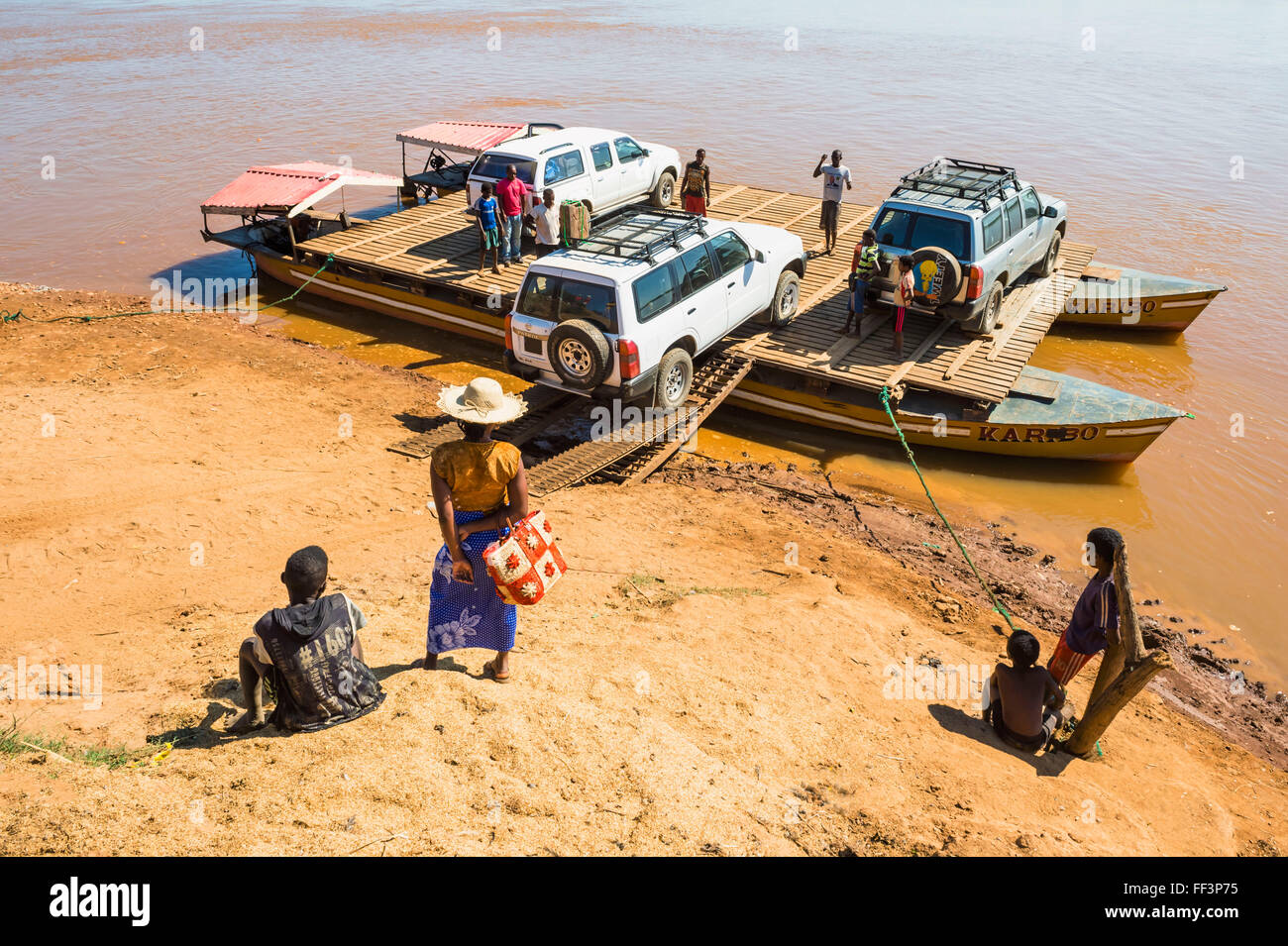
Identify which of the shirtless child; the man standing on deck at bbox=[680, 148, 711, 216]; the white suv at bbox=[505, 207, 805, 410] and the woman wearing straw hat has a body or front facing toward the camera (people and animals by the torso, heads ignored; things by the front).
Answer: the man standing on deck

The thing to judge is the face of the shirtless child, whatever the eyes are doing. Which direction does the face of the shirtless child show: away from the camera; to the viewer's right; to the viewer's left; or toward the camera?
away from the camera

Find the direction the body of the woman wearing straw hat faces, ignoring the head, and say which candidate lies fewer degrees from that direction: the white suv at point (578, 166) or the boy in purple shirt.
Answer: the white suv

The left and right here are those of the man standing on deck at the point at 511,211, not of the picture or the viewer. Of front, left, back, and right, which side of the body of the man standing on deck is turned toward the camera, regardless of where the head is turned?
front

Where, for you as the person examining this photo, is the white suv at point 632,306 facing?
facing away from the viewer and to the right of the viewer

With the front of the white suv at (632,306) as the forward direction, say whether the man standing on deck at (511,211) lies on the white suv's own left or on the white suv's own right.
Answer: on the white suv's own left

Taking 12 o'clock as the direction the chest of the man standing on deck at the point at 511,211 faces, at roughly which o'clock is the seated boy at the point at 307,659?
The seated boy is roughly at 12 o'clock from the man standing on deck.

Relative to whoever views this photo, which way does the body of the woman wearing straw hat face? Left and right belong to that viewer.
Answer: facing away from the viewer

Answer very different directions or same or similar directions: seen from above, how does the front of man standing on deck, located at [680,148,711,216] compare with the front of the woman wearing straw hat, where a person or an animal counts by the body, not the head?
very different directions

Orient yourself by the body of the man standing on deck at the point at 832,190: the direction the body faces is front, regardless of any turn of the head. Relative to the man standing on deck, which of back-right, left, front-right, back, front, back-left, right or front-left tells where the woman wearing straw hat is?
front

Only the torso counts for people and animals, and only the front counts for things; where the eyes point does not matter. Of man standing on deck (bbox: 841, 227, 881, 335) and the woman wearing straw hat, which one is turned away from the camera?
the woman wearing straw hat

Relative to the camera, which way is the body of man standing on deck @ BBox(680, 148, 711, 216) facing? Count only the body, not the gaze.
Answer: toward the camera

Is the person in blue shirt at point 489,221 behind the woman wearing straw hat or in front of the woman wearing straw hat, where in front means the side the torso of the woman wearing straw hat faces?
in front
